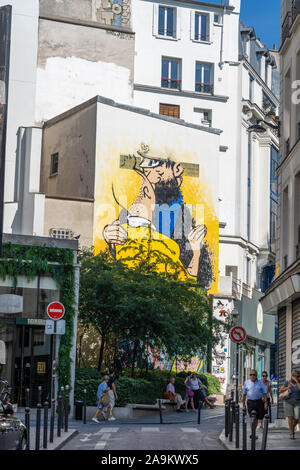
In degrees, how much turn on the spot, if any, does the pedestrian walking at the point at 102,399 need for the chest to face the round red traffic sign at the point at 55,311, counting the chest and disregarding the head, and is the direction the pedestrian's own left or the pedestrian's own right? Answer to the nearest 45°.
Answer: approximately 90° to the pedestrian's own right

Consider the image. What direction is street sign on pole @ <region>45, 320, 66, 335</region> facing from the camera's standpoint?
toward the camera

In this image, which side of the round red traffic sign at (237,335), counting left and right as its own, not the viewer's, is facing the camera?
front

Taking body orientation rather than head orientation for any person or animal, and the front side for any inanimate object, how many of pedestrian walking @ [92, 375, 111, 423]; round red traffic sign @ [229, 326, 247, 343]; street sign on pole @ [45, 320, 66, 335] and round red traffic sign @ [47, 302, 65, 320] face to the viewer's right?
1

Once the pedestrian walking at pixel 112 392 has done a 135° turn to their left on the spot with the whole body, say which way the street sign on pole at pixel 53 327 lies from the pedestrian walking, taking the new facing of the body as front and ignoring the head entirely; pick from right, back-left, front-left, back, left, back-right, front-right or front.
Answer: back-left
